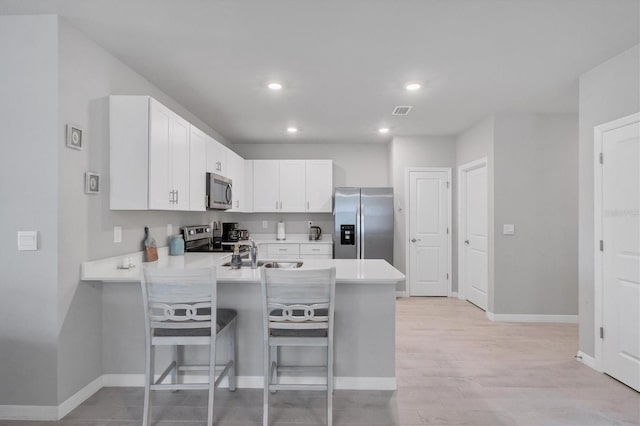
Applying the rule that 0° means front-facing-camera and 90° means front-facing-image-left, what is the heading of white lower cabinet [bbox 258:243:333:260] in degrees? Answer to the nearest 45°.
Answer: approximately 0°

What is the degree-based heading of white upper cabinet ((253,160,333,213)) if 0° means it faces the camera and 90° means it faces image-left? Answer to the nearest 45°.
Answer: approximately 0°

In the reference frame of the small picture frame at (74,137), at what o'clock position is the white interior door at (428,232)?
The white interior door is roughly at 10 o'clock from the small picture frame.

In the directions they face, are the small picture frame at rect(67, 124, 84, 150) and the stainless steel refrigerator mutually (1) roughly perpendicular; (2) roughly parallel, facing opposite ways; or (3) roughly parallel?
roughly perpendicular

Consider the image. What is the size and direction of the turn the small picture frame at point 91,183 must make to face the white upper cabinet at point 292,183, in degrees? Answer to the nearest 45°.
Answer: approximately 90° to its left

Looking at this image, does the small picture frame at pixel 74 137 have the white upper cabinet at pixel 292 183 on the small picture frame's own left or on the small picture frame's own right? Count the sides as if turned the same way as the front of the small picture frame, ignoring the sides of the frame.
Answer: on the small picture frame's own left

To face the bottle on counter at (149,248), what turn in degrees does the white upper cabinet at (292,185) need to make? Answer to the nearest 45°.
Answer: approximately 45° to its right
